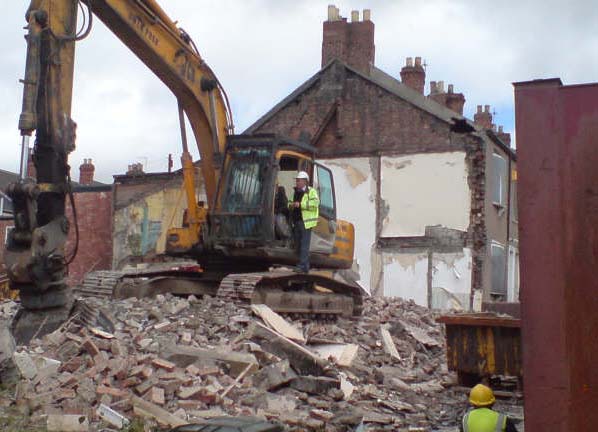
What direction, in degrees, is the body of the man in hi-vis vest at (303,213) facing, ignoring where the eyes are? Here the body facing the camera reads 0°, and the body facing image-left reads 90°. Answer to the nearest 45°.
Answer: approximately 45°

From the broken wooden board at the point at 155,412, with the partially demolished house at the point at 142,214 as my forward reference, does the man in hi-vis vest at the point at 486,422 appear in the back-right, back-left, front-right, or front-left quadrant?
back-right

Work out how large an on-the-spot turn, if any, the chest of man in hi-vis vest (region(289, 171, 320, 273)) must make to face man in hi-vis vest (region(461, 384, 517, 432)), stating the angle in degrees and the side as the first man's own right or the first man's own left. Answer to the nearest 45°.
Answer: approximately 45° to the first man's own left

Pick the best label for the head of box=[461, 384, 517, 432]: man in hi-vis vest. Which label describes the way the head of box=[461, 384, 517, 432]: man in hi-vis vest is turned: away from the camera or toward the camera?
away from the camera

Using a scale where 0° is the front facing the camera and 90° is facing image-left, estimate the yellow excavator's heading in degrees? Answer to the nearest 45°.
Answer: approximately 45°
